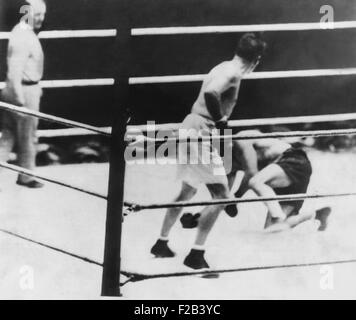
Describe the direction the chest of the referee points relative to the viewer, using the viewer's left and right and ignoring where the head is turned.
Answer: facing to the right of the viewer

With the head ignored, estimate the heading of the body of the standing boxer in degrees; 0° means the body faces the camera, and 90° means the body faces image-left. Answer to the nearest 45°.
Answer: approximately 225°

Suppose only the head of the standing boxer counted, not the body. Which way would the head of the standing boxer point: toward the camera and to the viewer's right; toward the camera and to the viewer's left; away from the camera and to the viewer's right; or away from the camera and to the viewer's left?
away from the camera and to the viewer's right

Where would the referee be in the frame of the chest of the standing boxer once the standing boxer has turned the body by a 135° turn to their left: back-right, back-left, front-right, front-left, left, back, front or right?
front
